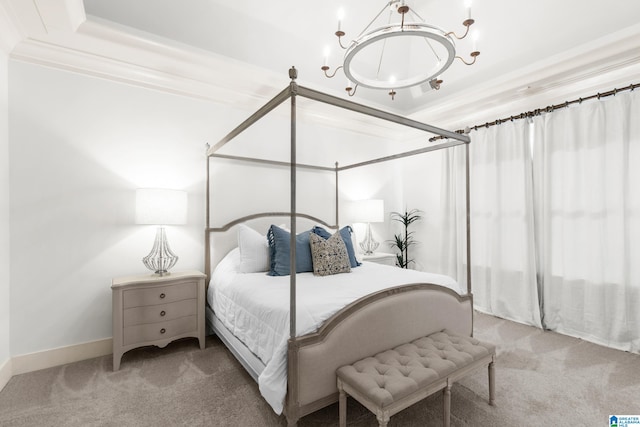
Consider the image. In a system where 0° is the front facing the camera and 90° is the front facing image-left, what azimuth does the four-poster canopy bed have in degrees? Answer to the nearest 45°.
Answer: approximately 315°

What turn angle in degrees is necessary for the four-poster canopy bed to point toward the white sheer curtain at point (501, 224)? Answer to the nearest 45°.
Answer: approximately 90° to its left

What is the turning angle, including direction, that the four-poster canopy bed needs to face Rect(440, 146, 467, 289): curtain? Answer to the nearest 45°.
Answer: approximately 90° to its left

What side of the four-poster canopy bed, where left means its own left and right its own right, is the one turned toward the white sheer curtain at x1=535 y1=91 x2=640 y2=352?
left

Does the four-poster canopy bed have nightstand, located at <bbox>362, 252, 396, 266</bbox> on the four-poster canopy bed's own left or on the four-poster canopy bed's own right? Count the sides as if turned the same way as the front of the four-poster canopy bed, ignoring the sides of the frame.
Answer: on the four-poster canopy bed's own left

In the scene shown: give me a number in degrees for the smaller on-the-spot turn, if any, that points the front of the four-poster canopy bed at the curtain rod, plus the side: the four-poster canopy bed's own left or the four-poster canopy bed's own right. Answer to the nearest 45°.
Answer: approximately 90° to the four-poster canopy bed's own left

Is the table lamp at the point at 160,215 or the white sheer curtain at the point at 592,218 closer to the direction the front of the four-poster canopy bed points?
the white sheer curtain
